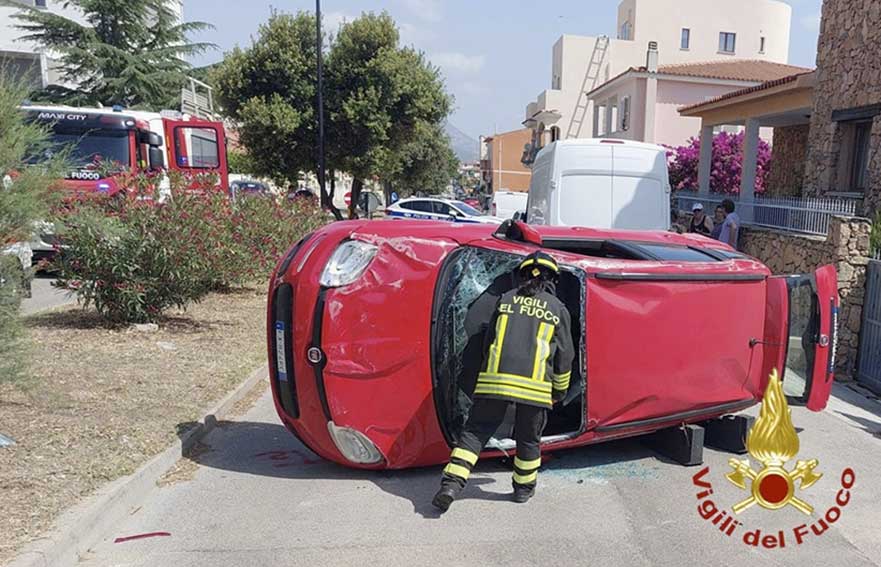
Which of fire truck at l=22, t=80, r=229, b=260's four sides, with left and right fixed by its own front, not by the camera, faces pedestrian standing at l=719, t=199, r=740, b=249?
left

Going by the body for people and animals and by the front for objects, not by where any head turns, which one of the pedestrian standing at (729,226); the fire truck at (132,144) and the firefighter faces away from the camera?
the firefighter

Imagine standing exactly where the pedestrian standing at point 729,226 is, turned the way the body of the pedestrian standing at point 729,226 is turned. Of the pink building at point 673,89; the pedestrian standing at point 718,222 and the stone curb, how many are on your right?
2

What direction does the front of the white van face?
away from the camera

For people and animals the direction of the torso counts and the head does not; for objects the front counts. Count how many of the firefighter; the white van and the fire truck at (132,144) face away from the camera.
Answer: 2

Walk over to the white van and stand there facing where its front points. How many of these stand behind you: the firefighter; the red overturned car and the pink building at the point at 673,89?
2

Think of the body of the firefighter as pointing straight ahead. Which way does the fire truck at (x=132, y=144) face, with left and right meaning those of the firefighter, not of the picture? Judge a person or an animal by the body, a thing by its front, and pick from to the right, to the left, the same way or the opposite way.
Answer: the opposite way

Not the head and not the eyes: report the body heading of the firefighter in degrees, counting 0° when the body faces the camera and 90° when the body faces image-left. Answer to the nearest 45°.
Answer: approximately 180°

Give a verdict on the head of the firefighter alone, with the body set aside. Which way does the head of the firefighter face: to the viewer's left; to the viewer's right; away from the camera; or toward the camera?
away from the camera
